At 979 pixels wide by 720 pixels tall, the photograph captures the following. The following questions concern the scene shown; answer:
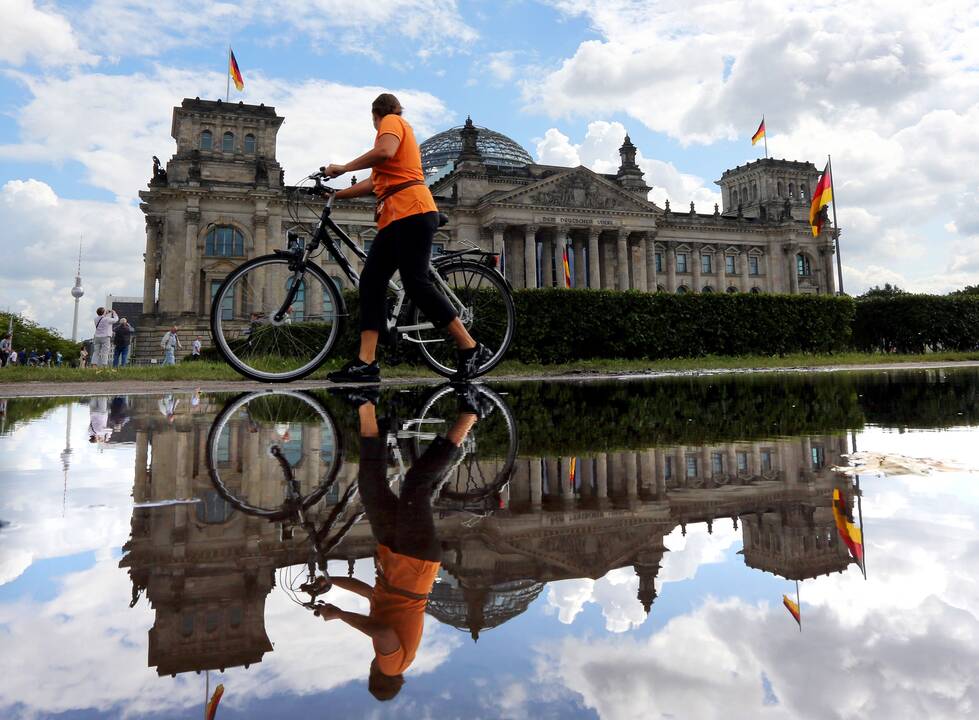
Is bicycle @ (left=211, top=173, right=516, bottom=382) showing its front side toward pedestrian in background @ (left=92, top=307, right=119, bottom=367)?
no

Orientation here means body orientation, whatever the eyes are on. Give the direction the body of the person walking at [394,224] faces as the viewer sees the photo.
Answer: to the viewer's left

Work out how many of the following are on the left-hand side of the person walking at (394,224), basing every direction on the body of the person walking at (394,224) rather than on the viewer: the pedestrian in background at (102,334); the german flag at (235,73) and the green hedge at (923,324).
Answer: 0

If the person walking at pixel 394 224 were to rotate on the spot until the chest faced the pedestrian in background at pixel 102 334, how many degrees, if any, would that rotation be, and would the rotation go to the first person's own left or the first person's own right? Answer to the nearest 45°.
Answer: approximately 45° to the first person's own right

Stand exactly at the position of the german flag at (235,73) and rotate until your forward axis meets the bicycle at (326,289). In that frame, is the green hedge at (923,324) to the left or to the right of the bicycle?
left

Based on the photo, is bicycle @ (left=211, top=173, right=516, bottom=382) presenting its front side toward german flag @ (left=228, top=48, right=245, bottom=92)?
no

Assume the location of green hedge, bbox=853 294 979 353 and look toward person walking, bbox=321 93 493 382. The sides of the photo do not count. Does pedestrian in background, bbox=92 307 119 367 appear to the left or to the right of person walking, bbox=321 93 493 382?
right

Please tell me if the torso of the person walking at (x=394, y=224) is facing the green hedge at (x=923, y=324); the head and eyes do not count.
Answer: no

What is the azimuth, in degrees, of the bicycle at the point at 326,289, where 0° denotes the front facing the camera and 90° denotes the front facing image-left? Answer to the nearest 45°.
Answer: approximately 90°

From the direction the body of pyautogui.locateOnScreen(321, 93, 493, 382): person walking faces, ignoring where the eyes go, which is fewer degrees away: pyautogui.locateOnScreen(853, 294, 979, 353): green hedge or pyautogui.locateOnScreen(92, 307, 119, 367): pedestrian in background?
the pedestrian in background
